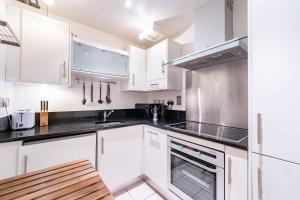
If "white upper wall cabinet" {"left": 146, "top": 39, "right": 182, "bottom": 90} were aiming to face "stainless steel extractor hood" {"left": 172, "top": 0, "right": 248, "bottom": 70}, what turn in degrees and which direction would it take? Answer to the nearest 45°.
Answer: approximately 90° to its left

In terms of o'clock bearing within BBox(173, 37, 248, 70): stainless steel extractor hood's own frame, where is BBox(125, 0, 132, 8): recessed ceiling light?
The recessed ceiling light is roughly at 1 o'clock from the stainless steel extractor hood.

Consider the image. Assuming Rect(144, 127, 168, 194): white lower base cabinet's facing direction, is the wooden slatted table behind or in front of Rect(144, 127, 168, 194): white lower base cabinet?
in front

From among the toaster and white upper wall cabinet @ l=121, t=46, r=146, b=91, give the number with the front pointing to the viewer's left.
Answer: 0

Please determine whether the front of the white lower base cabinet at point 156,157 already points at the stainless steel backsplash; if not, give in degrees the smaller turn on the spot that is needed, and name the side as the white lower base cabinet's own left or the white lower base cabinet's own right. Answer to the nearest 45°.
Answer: approximately 135° to the white lower base cabinet's own left

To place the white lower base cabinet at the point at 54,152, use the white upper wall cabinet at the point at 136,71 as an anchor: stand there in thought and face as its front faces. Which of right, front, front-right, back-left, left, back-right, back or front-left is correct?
right

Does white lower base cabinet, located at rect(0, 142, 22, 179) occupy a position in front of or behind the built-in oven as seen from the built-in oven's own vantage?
in front

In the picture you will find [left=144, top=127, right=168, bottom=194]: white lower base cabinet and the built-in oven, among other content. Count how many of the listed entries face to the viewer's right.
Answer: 0
